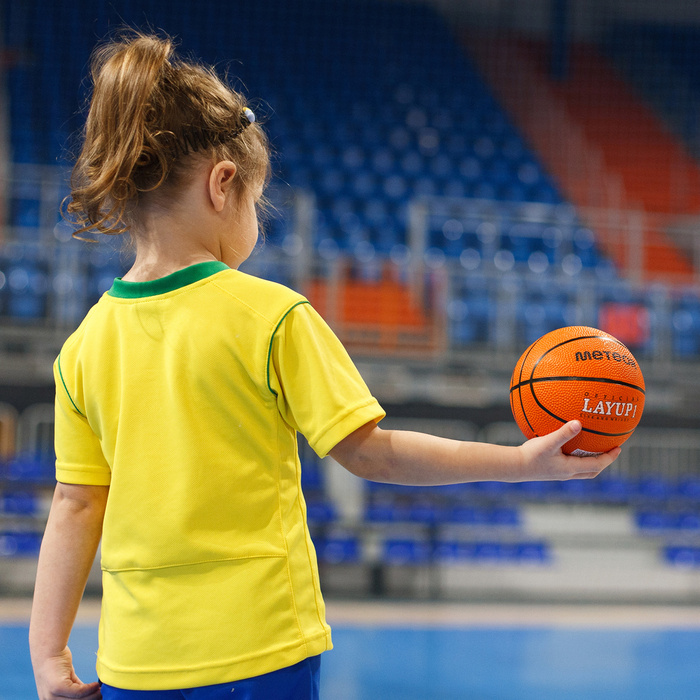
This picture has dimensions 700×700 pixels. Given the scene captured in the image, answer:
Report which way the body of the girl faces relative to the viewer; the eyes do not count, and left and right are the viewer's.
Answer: facing away from the viewer and to the right of the viewer

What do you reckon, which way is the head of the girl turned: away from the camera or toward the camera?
away from the camera
